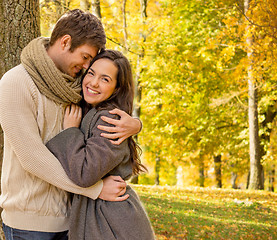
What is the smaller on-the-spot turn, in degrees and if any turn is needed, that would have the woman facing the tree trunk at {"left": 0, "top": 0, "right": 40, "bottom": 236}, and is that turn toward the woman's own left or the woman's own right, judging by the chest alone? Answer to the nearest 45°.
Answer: approximately 45° to the woman's own right

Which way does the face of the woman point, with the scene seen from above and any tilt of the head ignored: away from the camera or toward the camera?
toward the camera

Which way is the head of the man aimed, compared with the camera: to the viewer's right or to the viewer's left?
to the viewer's right
